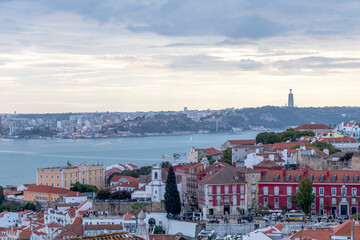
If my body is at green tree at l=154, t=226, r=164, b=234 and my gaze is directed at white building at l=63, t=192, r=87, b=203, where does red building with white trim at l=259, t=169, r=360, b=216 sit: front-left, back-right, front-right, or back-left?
back-right

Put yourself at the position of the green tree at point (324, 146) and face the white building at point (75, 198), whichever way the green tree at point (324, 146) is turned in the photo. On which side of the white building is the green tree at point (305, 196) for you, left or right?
left

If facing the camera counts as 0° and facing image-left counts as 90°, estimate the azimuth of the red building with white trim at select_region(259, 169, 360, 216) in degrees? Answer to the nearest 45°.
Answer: approximately 0°

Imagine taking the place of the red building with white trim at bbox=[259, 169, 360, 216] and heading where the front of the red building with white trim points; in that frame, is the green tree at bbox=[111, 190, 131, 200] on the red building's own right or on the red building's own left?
on the red building's own right

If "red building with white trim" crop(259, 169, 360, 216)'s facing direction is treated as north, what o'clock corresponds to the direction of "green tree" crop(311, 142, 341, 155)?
The green tree is roughly at 6 o'clock from the red building with white trim.

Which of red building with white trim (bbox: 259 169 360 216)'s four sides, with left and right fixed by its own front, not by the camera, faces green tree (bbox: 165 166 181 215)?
right

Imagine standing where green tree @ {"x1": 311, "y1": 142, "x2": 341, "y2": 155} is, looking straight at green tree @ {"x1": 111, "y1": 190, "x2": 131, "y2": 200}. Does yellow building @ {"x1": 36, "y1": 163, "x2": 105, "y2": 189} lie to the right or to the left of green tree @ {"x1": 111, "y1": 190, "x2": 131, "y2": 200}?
right

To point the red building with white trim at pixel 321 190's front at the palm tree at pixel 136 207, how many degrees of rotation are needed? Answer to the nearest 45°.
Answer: approximately 90° to its right

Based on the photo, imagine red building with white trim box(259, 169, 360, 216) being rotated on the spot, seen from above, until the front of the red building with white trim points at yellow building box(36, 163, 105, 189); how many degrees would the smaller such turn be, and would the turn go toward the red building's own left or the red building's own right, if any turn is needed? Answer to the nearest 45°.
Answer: approximately 135° to the red building's own right

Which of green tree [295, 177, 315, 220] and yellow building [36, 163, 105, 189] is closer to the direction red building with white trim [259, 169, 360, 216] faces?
the green tree

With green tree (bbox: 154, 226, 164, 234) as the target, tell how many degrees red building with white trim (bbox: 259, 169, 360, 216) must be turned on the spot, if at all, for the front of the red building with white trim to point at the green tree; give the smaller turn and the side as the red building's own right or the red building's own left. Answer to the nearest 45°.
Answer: approximately 90° to the red building's own right
